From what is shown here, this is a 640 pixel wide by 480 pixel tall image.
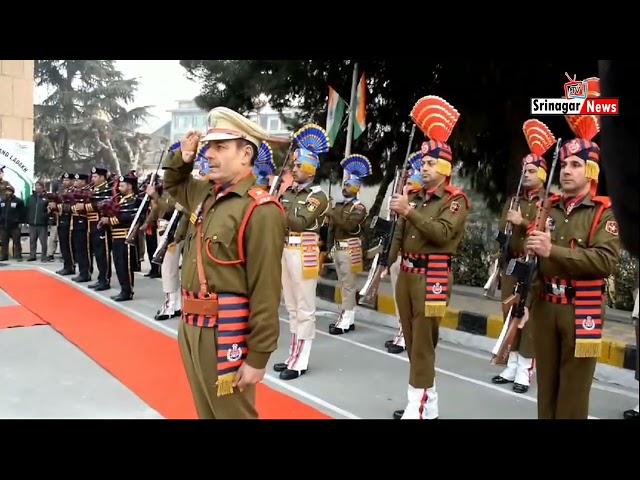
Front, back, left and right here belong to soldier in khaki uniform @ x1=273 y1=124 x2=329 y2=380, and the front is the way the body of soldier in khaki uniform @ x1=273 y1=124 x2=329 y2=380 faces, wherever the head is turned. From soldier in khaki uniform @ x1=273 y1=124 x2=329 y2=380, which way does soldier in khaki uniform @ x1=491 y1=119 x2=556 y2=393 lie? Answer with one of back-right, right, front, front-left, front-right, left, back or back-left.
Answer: back-left

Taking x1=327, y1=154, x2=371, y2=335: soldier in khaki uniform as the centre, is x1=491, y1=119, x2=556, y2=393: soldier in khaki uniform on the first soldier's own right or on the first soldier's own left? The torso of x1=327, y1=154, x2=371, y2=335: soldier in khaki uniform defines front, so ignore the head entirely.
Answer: on the first soldier's own left

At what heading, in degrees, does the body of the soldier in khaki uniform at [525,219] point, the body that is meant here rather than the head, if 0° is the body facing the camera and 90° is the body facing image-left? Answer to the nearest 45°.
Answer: approximately 45°

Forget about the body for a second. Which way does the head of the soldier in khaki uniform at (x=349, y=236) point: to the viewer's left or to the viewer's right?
to the viewer's left

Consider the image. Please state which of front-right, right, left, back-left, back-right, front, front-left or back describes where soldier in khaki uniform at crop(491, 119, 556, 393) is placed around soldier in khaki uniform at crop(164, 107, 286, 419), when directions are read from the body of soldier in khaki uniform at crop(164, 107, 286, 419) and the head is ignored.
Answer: back

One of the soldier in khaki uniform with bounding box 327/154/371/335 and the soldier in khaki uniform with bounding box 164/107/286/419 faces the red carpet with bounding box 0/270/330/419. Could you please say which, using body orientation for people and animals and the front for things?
the soldier in khaki uniform with bounding box 327/154/371/335

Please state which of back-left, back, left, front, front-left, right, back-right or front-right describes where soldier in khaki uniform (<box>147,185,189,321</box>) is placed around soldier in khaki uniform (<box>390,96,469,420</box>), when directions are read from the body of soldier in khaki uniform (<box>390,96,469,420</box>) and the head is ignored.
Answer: right

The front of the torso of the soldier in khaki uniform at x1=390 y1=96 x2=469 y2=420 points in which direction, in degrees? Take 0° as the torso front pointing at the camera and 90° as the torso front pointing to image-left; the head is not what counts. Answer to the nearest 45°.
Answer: approximately 45°

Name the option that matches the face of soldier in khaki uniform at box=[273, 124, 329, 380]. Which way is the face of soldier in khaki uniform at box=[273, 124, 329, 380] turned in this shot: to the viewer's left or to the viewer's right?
to the viewer's left

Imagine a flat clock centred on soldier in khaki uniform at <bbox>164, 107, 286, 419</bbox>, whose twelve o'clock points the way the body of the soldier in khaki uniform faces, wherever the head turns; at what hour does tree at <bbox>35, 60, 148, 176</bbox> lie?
The tree is roughly at 4 o'clock from the soldier in khaki uniform.
